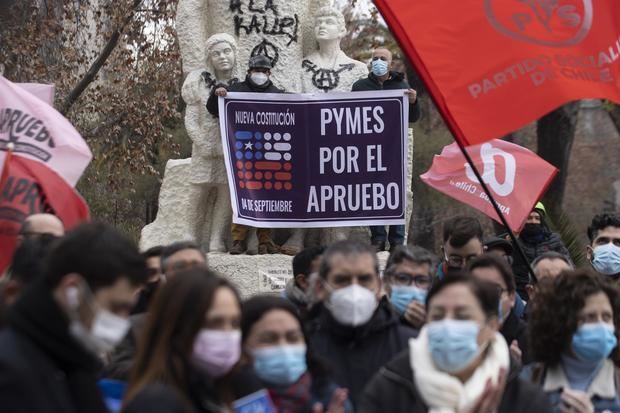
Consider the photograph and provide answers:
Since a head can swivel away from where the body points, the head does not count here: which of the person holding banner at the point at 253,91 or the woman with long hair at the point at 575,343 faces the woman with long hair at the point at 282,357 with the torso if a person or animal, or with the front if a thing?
the person holding banner

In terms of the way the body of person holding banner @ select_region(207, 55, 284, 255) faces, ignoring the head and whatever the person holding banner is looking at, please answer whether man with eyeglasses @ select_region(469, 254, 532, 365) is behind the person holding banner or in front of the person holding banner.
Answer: in front

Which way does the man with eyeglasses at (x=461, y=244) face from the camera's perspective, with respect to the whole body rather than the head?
toward the camera

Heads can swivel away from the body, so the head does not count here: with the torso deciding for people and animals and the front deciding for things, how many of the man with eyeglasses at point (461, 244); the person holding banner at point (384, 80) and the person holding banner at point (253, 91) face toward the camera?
3

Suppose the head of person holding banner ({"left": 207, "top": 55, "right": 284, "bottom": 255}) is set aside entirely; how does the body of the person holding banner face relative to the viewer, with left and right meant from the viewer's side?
facing the viewer

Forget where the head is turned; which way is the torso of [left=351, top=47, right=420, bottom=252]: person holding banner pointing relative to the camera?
toward the camera

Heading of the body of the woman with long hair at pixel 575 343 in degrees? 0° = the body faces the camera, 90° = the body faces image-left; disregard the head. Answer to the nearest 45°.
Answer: approximately 315°
